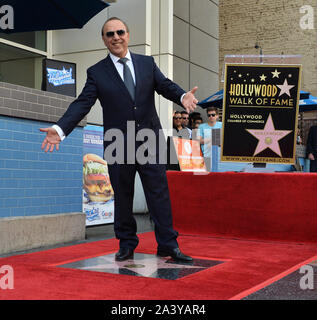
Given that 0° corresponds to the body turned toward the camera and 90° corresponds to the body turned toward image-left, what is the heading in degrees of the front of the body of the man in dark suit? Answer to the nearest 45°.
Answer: approximately 0°

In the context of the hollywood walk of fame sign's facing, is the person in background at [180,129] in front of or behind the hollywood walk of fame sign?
behind

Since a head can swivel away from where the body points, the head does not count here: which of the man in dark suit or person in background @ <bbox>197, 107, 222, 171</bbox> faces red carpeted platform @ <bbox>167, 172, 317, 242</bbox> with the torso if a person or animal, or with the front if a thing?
the person in background

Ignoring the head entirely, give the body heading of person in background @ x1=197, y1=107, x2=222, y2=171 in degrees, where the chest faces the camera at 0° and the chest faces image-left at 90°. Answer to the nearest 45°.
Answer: approximately 0°

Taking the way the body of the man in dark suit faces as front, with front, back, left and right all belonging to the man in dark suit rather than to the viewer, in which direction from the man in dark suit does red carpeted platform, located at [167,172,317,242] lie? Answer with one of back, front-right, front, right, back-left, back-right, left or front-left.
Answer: back-left

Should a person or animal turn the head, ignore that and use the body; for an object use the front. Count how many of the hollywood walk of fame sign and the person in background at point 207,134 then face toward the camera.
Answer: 2
